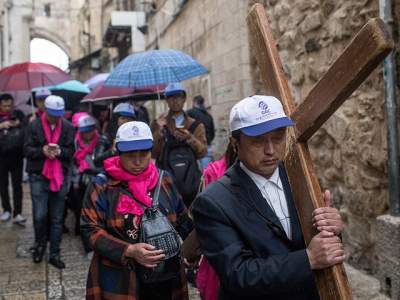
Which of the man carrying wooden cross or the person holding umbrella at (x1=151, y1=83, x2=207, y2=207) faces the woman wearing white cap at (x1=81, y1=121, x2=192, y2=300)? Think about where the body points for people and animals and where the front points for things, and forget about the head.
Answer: the person holding umbrella

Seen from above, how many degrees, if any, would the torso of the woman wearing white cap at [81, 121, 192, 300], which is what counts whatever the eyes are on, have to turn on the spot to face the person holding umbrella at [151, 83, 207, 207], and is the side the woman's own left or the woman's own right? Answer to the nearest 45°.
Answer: approximately 180°

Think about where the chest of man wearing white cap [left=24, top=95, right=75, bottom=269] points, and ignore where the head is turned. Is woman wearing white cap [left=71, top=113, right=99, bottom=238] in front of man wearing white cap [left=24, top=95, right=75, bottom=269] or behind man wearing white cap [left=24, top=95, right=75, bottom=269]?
behind

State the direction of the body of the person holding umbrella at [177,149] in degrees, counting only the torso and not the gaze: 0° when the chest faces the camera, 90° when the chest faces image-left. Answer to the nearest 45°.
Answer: approximately 0°

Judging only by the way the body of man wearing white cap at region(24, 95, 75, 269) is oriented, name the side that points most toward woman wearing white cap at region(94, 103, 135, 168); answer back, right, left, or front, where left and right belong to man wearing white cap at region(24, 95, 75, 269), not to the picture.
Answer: left

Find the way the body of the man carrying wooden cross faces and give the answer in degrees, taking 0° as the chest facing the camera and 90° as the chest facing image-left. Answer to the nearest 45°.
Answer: approximately 315°

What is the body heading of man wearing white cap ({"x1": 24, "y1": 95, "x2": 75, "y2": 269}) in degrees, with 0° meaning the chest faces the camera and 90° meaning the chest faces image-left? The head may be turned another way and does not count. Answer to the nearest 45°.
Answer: approximately 0°

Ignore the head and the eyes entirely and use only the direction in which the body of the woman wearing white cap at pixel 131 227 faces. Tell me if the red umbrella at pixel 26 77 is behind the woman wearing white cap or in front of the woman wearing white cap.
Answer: behind
